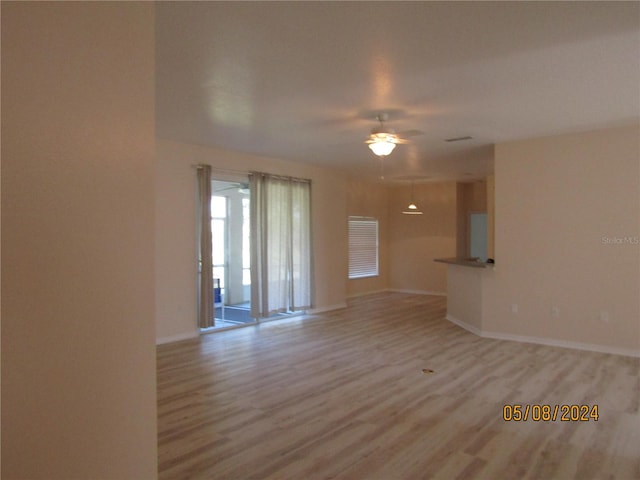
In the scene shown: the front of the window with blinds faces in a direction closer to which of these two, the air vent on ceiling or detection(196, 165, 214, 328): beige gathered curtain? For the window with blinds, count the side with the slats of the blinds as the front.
the air vent on ceiling

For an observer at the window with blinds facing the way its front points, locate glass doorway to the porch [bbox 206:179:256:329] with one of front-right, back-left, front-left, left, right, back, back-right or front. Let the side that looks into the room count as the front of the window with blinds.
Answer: right

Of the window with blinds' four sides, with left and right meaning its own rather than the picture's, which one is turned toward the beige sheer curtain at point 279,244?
right

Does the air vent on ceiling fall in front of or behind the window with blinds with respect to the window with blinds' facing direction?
in front

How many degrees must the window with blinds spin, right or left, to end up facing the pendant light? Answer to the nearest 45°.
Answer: approximately 45° to its left

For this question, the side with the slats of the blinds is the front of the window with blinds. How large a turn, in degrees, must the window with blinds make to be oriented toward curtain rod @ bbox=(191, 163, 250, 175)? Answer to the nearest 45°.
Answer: approximately 90° to its right

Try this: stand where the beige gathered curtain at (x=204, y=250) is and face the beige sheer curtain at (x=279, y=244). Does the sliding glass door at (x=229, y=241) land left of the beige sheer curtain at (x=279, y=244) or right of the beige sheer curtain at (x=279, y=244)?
left

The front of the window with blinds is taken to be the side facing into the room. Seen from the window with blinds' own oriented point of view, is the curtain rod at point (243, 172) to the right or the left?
on its right

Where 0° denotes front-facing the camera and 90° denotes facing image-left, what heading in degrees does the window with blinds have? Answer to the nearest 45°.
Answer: approximately 315°
